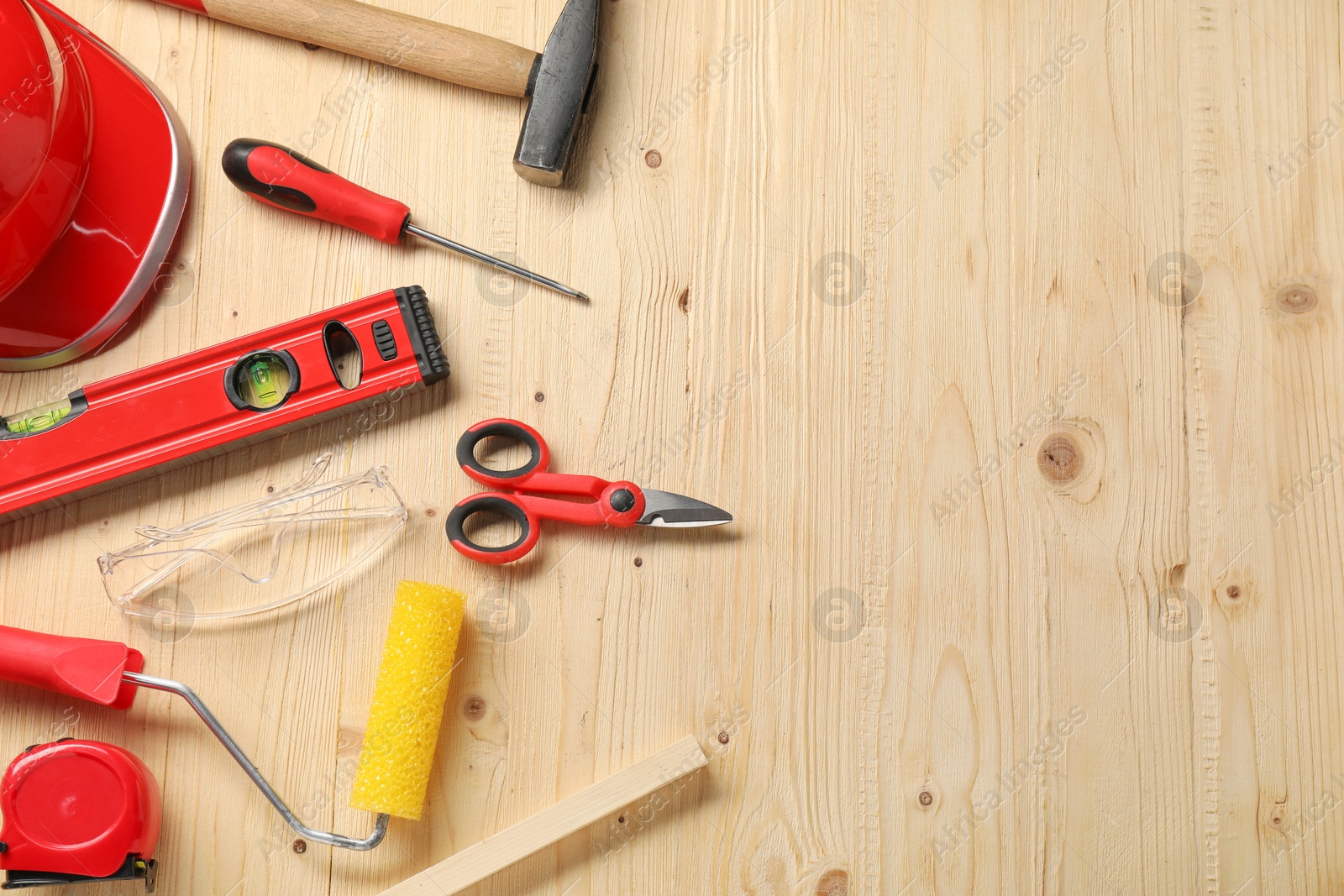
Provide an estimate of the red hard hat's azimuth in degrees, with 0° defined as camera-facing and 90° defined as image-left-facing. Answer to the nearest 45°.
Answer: approximately 315°
